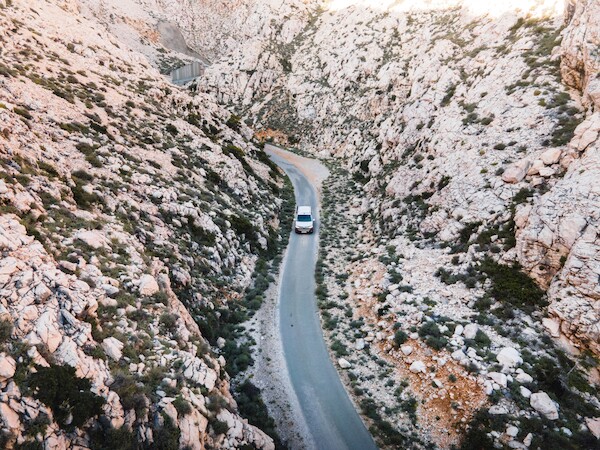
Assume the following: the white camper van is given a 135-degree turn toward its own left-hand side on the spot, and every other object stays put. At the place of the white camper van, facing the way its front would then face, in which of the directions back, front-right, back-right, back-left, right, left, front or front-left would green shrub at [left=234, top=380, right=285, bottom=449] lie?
back-right

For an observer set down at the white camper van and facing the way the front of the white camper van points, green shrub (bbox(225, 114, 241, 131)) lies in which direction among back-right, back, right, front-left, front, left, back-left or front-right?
back-right

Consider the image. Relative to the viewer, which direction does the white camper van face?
toward the camera

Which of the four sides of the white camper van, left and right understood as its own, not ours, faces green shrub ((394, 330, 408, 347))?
front

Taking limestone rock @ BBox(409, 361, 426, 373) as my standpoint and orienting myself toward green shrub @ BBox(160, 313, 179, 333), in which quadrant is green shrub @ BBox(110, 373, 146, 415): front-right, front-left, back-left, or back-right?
front-left

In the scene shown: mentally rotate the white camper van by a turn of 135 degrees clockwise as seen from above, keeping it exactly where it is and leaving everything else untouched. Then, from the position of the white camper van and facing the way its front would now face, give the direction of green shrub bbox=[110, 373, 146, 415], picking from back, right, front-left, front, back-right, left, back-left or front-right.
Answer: back-left

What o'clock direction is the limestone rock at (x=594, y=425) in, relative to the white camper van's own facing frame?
The limestone rock is roughly at 11 o'clock from the white camper van.

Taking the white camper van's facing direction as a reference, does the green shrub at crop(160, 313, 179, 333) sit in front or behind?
in front

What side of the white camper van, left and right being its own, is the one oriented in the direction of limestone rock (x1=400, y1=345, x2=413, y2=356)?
front

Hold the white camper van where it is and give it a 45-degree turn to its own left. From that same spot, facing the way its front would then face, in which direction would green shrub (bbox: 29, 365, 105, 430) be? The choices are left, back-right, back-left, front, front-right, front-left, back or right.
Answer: front-right

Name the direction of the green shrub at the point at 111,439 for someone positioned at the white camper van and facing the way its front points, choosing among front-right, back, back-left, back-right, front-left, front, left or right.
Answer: front

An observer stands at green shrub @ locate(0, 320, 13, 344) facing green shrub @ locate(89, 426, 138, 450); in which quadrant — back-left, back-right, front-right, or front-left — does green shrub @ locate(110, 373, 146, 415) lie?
front-left

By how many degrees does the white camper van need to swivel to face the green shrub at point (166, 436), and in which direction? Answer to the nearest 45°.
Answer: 0° — it already faces it

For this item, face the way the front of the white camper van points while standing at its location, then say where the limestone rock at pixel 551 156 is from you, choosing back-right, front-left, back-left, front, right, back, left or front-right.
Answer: front-left

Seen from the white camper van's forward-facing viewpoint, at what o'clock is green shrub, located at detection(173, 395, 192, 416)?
The green shrub is roughly at 12 o'clock from the white camper van.
